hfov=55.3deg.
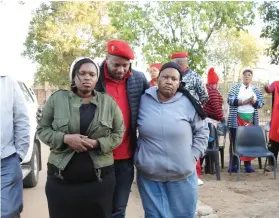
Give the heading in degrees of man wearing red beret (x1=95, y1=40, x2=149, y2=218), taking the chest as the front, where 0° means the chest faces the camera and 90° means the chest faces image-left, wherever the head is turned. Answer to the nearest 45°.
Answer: approximately 0°

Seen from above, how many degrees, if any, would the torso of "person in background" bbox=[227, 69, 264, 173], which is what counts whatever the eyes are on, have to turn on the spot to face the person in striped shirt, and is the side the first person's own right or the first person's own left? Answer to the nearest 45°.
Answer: approximately 45° to the first person's own right

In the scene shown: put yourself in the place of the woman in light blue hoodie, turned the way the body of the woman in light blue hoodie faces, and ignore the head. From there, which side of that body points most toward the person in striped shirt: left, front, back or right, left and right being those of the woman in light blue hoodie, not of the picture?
back
